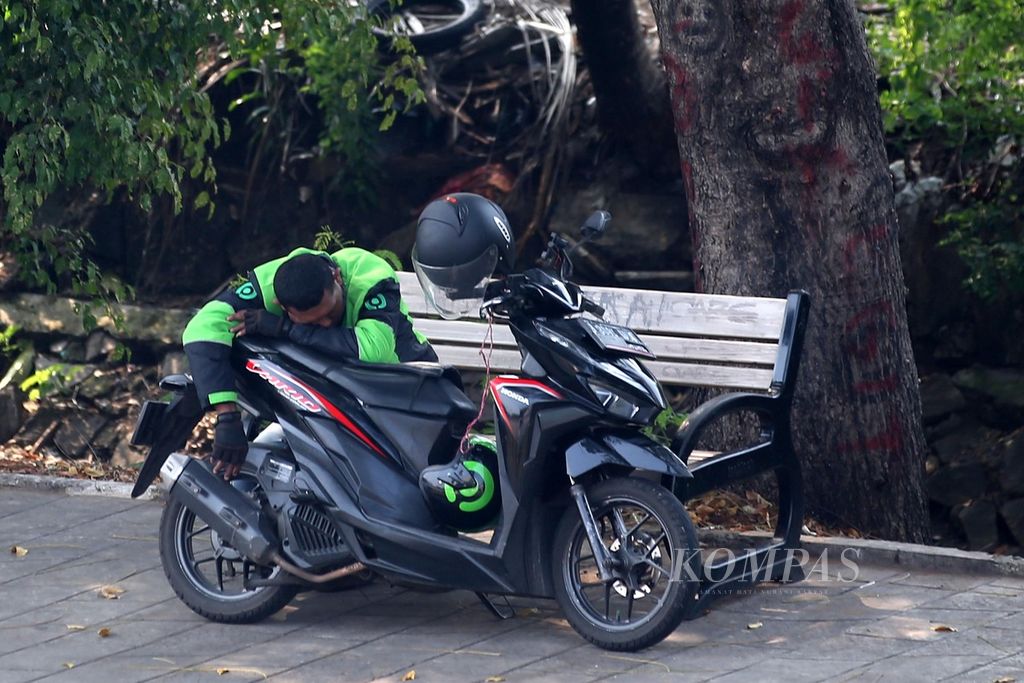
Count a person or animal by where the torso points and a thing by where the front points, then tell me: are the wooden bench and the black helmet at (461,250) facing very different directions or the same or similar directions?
same or similar directions

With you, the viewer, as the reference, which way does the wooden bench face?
facing the viewer and to the left of the viewer

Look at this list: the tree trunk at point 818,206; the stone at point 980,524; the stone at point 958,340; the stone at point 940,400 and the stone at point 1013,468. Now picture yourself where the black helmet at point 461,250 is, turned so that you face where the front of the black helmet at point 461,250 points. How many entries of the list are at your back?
5

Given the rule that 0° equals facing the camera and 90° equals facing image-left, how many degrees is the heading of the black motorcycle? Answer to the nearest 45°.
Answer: approximately 315°

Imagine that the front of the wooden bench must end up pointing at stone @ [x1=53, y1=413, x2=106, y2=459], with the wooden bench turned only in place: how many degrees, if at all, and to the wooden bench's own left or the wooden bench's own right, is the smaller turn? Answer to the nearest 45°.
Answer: approximately 90° to the wooden bench's own right

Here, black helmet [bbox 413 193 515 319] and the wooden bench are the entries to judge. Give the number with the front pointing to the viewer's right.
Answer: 0

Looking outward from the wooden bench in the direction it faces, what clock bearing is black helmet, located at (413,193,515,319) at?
The black helmet is roughly at 12 o'clock from the wooden bench.

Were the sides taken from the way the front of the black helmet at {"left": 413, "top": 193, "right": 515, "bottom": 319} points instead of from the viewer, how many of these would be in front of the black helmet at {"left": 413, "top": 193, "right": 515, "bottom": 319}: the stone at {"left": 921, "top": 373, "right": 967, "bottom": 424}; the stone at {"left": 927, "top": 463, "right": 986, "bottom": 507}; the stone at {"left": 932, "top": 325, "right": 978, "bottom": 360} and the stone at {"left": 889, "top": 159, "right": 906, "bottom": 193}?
0

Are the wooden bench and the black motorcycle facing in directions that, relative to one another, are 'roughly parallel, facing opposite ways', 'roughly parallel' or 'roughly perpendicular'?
roughly perpendicular

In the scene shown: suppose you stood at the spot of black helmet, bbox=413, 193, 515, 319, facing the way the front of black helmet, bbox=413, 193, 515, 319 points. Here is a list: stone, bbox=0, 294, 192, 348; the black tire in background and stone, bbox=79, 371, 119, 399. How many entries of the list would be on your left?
0

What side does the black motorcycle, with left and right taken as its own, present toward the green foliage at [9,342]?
back

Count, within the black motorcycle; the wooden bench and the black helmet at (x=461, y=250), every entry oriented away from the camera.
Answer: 0
